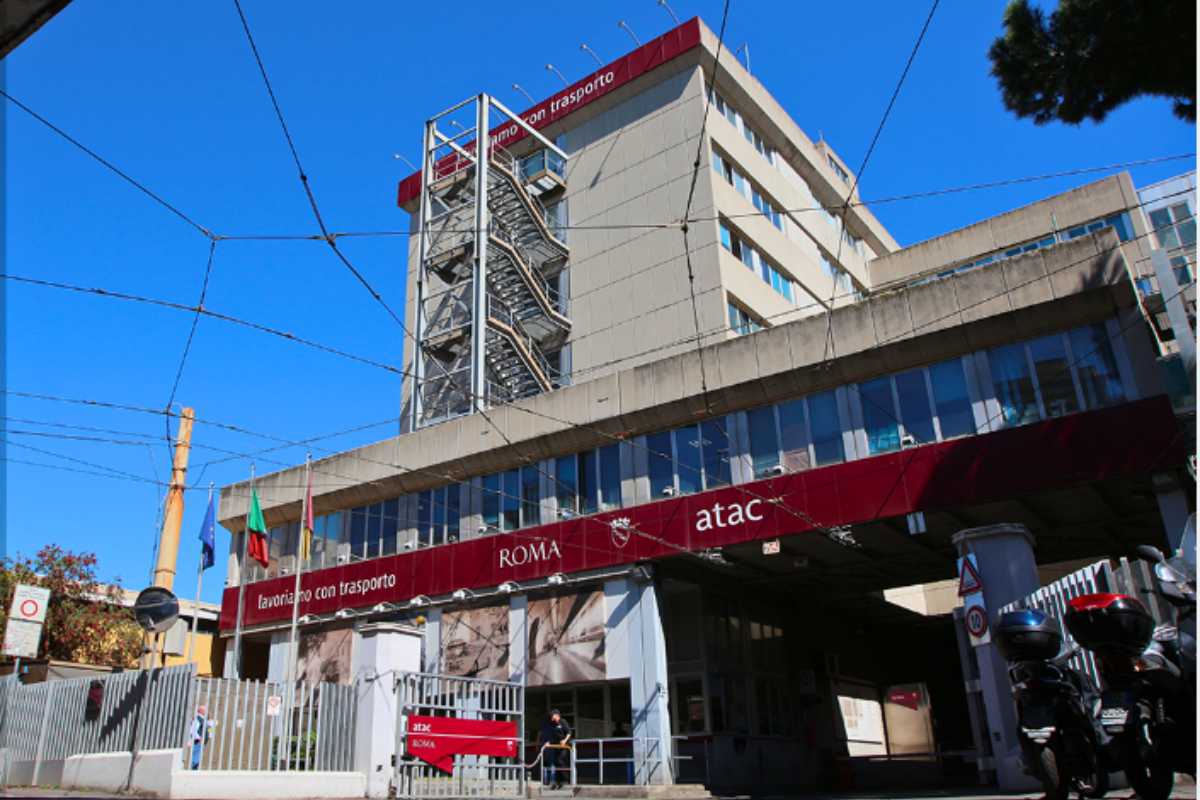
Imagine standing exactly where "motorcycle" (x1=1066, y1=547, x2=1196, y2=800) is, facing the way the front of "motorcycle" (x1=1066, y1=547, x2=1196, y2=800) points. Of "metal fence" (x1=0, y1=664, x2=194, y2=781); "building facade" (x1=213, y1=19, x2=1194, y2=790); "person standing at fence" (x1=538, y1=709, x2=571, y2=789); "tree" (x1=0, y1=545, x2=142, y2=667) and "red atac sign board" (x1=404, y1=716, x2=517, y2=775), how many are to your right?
0

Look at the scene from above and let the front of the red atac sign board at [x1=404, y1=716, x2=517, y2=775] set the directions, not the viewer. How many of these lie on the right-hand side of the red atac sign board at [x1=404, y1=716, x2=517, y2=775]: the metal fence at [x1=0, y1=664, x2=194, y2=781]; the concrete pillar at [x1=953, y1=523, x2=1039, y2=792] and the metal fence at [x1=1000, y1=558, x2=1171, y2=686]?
1

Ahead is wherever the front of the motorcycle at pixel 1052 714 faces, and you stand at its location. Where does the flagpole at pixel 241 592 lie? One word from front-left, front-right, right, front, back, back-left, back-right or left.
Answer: left

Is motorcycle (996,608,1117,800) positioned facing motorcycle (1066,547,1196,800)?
no

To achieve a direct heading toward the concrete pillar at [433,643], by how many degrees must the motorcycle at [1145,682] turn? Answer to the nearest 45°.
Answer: approximately 90° to its left

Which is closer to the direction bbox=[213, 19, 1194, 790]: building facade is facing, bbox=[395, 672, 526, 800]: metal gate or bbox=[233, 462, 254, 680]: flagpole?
the metal gate

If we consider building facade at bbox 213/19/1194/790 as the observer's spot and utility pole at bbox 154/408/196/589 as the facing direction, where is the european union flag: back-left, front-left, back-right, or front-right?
front-right

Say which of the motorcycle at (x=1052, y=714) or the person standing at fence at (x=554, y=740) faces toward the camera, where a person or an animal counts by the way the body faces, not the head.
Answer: the person standing at fence

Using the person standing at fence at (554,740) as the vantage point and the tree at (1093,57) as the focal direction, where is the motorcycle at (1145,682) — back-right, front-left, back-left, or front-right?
front-right

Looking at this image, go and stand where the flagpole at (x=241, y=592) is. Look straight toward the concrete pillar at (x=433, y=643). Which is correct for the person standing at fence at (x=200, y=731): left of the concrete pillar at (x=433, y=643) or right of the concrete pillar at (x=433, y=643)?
right

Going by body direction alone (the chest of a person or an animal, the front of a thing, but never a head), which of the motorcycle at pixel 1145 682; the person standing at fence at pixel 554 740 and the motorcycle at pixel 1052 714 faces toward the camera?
the person standing at fence

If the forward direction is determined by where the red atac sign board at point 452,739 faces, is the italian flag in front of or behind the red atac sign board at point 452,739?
behind

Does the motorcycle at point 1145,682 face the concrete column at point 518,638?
no

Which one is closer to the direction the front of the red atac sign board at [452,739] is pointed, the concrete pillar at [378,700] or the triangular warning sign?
the triangular warning sign

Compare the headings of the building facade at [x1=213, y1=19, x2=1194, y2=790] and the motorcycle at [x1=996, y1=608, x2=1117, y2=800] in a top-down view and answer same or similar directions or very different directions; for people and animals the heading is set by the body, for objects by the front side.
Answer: very different directions

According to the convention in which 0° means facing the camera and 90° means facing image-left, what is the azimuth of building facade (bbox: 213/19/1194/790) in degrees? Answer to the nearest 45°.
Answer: approximately 45°

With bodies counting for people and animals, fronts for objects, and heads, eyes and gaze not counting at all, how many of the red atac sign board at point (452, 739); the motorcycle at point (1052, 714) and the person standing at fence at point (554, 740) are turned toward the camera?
2

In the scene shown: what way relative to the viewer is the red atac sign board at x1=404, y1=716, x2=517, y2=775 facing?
toward the camera

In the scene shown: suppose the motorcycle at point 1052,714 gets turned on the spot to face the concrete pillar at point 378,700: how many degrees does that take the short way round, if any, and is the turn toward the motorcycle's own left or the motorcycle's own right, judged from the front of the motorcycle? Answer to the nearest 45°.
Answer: approximately 90° to the motorcycle's own left
